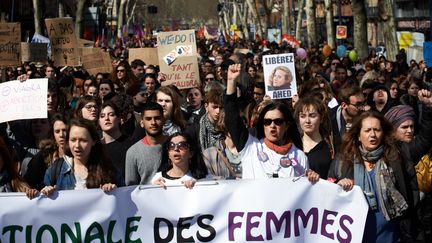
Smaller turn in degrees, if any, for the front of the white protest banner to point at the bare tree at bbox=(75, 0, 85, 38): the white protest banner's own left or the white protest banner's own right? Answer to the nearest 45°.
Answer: approximately 180°

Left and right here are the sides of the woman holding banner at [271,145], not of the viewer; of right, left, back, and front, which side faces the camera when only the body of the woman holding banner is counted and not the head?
front

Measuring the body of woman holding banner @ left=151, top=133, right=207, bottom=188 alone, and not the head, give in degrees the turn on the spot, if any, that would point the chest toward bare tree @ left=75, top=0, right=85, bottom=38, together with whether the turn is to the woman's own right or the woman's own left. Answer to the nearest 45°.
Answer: approximately 180°

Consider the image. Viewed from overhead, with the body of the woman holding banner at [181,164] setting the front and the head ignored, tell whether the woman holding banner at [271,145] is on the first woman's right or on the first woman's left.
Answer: on the first woman's left

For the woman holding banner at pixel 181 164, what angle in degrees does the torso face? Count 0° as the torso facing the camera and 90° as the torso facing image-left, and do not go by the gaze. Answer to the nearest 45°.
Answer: approximately 0°

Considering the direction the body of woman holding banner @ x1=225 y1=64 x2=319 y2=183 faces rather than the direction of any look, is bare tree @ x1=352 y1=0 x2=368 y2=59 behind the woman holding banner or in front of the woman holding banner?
behind

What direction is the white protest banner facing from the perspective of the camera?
toward the camera

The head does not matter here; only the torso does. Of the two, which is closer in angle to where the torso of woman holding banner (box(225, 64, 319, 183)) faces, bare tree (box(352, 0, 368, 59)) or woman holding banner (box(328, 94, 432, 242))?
the woman holding banner

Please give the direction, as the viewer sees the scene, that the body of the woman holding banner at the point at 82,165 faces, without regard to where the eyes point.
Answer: toward the camera
